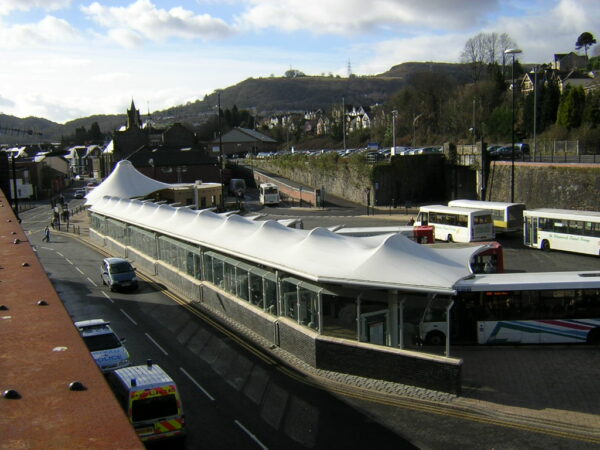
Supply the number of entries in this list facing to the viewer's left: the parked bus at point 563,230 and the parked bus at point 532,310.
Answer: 2

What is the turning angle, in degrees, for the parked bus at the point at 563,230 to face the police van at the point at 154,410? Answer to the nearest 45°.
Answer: approximately 90° to its left

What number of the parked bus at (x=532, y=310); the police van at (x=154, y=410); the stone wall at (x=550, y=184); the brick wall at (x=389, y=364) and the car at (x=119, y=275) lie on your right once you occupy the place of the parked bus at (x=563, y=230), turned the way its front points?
1

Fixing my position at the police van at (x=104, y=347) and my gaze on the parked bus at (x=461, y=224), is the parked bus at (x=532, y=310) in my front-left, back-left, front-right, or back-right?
front-right

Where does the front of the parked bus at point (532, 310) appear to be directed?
to the viewer's left

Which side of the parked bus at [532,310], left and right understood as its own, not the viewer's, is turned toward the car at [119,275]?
front

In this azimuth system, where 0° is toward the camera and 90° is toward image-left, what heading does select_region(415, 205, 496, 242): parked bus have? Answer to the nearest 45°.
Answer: approximately 135°

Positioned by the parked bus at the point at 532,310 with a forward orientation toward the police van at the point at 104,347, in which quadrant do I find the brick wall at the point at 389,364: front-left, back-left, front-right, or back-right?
front-left

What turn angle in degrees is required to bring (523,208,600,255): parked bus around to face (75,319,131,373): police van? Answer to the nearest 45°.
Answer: approximately 45° to its left

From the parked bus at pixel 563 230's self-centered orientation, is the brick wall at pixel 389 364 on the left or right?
on its left

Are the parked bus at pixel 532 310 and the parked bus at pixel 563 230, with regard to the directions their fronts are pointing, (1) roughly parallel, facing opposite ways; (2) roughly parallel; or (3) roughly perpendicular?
roughly parallel

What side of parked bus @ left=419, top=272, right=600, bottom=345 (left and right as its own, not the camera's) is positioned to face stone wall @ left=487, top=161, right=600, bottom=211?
right

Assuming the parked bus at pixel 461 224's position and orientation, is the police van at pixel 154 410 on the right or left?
on its left

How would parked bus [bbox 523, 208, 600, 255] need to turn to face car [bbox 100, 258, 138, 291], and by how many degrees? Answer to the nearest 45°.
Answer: approximately 45° to its left

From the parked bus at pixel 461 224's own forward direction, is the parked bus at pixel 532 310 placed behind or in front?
behind

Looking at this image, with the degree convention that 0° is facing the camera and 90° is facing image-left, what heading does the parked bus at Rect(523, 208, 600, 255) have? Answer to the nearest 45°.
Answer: approximately 90°
